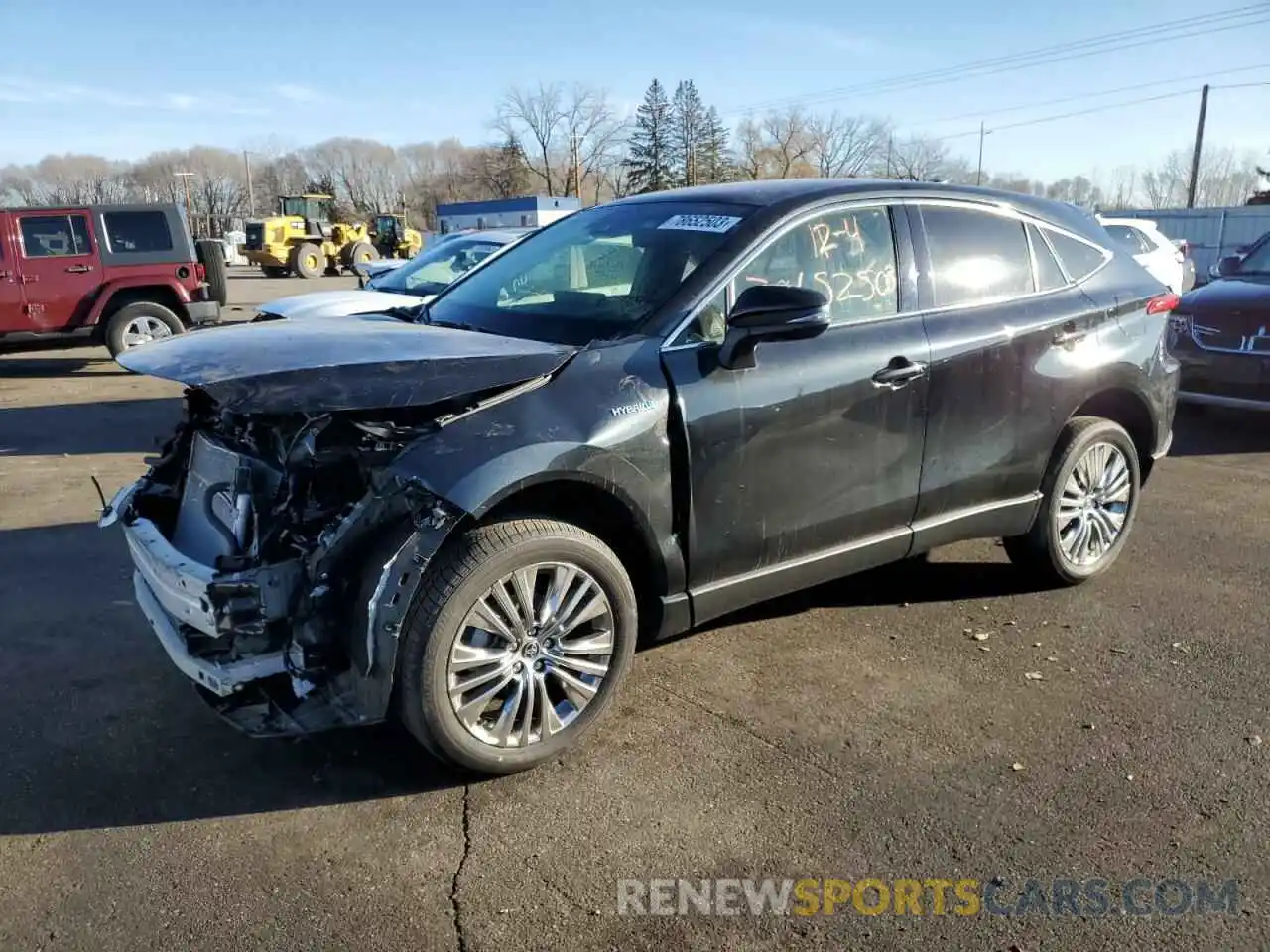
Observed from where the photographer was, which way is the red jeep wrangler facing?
facing to the left of the viewer

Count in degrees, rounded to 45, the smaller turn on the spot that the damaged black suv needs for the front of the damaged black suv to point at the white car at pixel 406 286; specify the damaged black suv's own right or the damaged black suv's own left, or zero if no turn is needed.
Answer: approximately 135° to the damaged black suv's own right

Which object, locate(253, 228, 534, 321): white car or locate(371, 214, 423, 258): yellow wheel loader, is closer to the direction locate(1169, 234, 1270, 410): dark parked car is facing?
the white car

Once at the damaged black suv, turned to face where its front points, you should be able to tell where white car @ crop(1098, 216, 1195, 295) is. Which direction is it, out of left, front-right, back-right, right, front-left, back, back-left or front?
back

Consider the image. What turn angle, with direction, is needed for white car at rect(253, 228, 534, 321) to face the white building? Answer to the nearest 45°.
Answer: approximately 135° to its right

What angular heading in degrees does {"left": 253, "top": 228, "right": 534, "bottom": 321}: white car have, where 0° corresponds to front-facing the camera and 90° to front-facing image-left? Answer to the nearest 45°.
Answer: approximately 45°

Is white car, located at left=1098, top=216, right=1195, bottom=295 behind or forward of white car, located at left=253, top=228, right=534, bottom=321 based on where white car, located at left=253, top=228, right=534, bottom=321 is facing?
behind

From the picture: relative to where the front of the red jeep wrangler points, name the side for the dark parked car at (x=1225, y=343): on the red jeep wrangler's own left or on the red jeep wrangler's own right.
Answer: on the red jeep wrangler's own left

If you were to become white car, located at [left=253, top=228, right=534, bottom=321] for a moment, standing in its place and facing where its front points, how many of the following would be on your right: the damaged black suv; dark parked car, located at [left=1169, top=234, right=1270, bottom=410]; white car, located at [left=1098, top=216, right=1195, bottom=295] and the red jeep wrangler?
1

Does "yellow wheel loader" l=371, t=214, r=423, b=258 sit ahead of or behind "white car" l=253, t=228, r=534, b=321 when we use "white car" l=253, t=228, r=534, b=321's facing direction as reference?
behind
